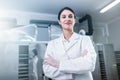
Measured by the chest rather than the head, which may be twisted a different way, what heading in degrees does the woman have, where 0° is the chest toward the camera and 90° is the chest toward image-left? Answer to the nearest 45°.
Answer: approximately 0°
